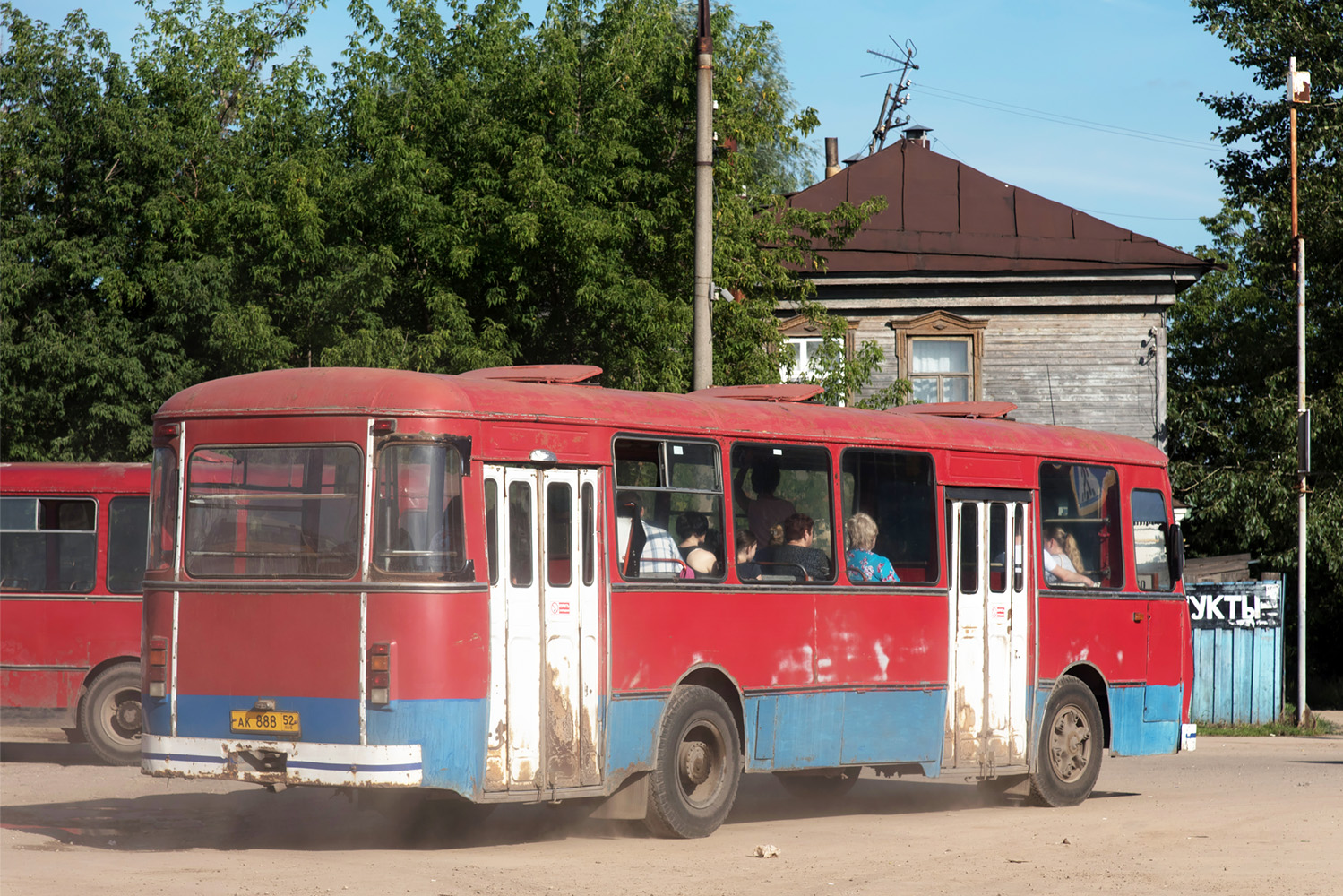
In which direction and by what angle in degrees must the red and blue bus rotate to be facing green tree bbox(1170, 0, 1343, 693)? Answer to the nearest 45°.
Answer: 0° — it already faces it

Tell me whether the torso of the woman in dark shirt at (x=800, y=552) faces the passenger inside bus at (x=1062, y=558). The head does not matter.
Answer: yes

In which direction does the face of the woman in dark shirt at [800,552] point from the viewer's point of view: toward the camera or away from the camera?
away from the camera

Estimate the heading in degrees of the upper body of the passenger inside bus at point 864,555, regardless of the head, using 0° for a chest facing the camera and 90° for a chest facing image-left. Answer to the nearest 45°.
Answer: approximately 225°

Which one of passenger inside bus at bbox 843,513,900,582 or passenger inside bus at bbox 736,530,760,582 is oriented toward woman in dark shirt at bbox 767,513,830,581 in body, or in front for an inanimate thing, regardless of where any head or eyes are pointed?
passenger inside bus at bbox 736,530,760,582

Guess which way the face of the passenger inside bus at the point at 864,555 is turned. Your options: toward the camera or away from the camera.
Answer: away from the camera

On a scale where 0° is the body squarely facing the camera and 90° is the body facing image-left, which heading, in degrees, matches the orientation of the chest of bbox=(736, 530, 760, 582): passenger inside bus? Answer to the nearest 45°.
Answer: approximately 225°

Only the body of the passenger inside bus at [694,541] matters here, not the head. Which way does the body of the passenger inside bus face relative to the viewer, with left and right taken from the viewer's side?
facing away from the viewer and to the right of the viewer

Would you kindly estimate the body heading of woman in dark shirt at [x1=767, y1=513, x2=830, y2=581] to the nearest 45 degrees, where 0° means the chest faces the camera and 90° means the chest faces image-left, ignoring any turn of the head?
approximately 225°

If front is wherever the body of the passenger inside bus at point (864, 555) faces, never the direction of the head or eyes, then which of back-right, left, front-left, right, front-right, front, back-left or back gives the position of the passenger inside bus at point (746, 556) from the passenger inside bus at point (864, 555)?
back
